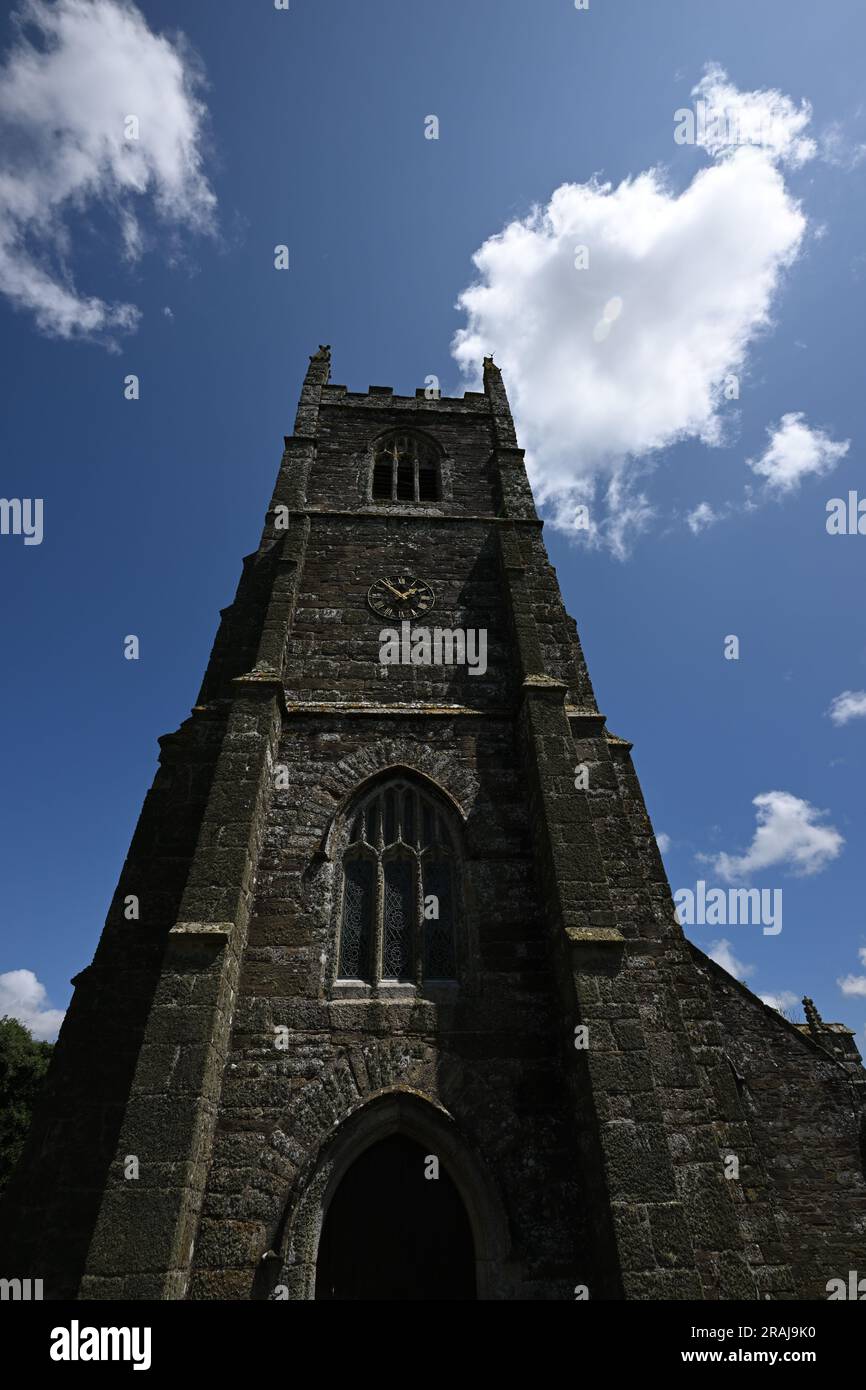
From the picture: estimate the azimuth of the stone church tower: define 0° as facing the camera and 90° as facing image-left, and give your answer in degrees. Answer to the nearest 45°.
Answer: approximately 0°

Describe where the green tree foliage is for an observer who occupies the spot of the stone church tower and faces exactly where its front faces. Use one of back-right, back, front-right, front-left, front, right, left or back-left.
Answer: back-right
